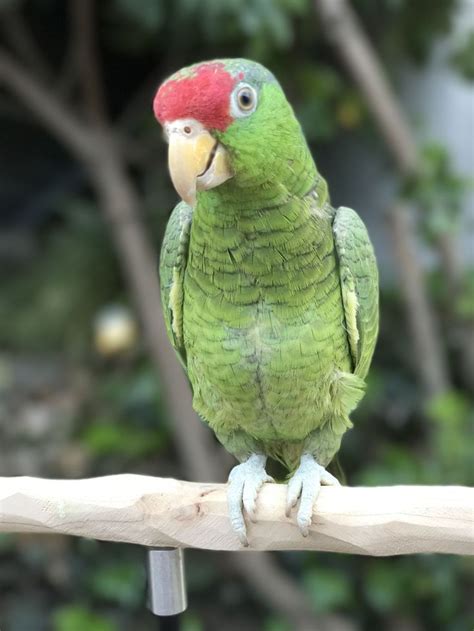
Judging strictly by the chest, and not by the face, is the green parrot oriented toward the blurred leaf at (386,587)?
no

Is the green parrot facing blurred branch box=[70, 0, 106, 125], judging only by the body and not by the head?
no

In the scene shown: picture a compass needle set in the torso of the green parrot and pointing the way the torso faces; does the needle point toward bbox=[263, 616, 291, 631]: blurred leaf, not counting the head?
no

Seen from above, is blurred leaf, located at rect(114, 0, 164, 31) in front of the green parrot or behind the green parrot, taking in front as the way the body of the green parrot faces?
behind

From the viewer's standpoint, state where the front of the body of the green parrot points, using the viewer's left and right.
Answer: facing the viewer

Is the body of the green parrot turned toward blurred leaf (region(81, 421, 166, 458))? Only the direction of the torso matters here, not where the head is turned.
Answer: no

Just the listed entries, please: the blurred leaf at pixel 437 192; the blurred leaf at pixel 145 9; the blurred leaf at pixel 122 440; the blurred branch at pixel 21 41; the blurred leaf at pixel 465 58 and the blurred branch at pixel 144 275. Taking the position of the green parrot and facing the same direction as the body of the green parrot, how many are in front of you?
0

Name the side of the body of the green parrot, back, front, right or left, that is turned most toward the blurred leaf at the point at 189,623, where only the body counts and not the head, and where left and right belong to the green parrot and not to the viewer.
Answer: back

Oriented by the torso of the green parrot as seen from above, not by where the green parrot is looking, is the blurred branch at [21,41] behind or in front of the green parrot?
behind

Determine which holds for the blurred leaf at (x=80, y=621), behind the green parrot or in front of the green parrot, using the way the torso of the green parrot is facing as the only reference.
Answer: behind
